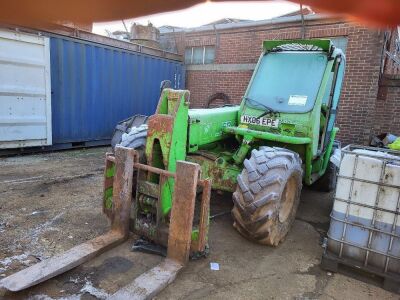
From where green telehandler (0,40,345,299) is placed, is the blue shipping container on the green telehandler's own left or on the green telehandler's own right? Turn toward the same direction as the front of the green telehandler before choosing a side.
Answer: on the green telehandler's own right

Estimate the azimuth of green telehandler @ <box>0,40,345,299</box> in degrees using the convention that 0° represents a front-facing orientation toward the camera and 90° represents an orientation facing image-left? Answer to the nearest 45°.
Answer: approximately 45°
